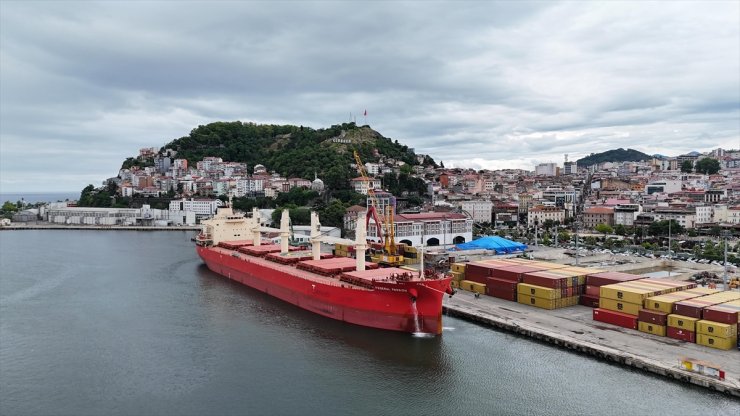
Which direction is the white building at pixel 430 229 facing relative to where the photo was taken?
toward the camera

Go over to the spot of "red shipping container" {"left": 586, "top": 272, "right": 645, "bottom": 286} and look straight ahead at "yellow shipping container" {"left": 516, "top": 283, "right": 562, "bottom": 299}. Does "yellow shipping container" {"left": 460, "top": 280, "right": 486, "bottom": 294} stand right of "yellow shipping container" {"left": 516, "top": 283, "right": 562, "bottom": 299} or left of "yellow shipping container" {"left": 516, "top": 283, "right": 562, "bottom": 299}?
right

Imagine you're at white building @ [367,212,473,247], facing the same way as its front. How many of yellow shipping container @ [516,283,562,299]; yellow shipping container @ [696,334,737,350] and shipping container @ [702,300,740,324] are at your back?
0

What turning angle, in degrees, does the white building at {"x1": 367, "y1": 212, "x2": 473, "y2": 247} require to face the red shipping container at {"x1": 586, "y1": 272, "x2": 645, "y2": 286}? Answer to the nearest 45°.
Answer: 0° — it already faces it

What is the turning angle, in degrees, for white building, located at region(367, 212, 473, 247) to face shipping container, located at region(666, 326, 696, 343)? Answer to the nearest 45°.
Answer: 0° — it already faces it

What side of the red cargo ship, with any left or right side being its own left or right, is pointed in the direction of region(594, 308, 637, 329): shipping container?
front

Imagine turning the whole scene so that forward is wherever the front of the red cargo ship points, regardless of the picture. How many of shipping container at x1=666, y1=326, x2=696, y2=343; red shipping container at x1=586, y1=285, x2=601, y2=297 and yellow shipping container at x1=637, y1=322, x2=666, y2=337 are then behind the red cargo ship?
0

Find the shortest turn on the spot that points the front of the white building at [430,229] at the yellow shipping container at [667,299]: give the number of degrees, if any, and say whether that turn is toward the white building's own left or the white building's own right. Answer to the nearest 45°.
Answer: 0° — it already faces it

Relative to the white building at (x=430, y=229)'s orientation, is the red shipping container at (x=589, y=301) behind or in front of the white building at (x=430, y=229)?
in front

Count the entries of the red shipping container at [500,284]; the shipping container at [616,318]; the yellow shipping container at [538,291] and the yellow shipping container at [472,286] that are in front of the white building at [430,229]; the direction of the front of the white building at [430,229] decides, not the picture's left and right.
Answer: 4

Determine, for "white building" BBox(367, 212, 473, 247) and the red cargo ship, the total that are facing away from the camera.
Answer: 0

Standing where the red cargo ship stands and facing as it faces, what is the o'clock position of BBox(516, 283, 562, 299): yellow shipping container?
The yellow shipping container is roughly at 11 o'clock from the red cargo ship.

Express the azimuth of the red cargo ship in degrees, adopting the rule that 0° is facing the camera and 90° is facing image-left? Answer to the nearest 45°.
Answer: approximately 315°

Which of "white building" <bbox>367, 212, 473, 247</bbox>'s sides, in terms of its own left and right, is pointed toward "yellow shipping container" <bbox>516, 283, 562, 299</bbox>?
front

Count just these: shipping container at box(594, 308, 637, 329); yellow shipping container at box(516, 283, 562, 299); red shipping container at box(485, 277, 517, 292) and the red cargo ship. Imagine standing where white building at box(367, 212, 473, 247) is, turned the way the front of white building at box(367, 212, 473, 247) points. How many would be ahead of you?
4
